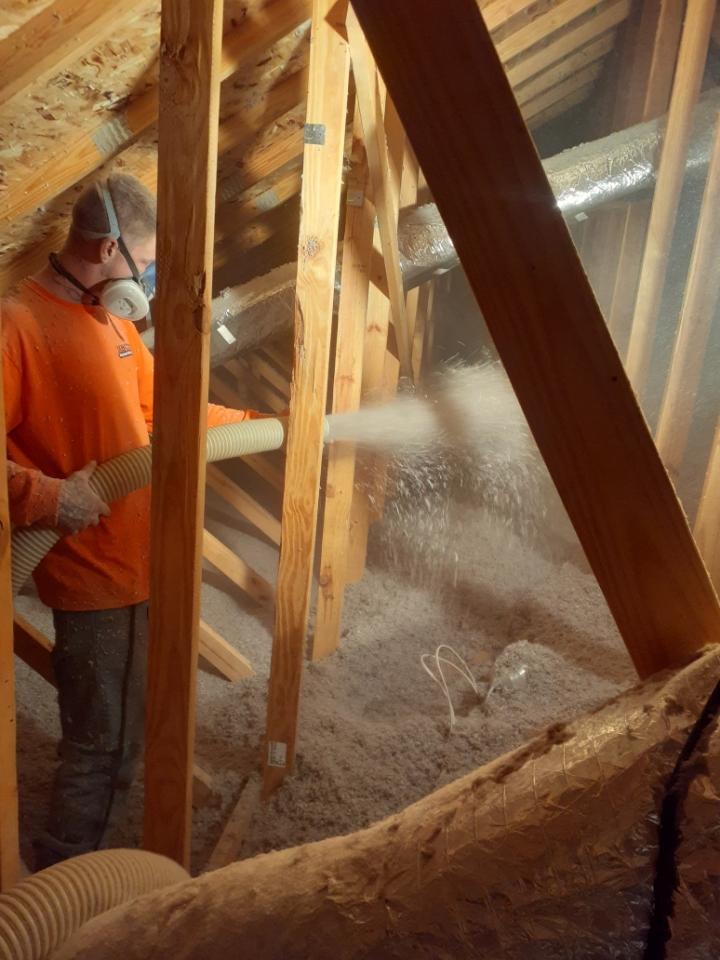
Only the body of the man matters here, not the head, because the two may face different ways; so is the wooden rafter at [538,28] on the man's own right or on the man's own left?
on the man's own left

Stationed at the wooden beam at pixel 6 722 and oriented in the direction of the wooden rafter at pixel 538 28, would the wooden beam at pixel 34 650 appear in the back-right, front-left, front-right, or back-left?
front-left

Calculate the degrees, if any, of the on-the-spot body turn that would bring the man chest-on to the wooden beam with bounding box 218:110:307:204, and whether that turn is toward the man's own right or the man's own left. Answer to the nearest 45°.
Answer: approximately 90° to the man's own left

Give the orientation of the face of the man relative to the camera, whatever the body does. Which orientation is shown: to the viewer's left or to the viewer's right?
to the viewer's right
